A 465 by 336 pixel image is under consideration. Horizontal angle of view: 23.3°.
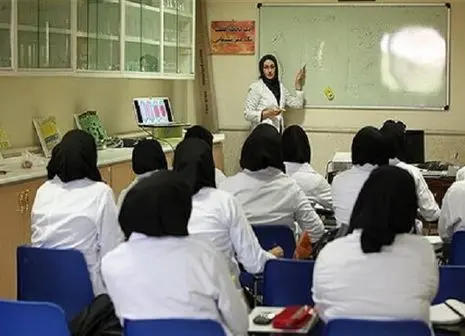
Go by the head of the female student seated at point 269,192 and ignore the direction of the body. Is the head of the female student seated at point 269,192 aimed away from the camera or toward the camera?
away from the camera

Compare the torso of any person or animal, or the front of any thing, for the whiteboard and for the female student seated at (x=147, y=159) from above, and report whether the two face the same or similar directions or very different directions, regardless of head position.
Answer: very different directions

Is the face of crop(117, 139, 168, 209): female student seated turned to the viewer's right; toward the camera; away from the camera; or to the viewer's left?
away from the camera

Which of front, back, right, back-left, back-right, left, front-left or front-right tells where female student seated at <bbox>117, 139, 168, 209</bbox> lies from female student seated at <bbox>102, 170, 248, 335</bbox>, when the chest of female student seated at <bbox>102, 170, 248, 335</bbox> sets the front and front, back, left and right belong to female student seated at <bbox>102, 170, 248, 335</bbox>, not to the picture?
front

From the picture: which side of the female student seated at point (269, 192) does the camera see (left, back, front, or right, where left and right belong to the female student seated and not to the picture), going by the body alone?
back

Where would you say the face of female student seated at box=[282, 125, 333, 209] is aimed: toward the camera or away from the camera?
away from the camera

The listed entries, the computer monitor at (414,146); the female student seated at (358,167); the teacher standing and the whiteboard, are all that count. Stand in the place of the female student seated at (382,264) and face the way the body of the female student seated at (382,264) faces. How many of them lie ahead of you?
4

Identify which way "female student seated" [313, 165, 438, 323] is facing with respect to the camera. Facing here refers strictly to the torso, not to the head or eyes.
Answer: away from the camera

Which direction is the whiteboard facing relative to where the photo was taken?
toward the camera

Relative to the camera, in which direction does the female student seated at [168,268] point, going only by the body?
away from the camera

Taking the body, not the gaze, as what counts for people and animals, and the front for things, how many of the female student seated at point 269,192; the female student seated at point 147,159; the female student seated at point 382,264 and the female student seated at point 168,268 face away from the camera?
4

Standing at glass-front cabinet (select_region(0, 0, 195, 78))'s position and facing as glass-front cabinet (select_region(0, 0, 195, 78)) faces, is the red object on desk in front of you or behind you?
in front

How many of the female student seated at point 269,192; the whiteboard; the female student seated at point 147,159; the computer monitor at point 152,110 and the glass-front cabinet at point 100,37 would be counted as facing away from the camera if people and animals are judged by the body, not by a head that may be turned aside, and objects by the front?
2

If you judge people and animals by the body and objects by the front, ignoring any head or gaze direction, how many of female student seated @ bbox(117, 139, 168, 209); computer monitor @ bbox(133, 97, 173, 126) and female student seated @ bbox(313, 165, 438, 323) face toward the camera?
1

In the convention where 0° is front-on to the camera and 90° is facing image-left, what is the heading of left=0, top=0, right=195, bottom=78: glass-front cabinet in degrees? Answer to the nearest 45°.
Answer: approximately 315°

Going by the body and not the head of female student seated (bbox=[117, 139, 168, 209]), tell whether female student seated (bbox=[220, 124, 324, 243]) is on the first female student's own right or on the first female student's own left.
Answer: on the first female student's own right

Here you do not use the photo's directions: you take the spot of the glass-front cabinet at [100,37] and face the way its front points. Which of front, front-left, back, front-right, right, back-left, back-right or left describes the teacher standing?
left

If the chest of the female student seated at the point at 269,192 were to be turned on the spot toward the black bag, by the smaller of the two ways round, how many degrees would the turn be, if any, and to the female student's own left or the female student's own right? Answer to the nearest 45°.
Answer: approximately 180°
